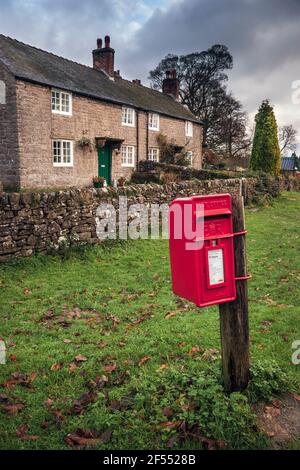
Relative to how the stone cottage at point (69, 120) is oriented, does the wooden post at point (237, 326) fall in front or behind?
in front

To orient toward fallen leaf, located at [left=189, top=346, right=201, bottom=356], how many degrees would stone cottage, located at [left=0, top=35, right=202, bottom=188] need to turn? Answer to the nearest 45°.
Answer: approximately 45° to its right

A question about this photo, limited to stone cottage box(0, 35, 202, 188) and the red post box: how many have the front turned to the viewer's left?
0

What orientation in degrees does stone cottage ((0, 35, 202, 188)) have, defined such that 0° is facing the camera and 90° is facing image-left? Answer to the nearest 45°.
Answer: approximately 315°

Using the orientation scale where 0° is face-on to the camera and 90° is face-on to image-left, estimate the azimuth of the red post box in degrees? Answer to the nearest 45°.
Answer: approximately 315°

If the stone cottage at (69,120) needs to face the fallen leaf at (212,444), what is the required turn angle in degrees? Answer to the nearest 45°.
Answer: approximately 45° to its right

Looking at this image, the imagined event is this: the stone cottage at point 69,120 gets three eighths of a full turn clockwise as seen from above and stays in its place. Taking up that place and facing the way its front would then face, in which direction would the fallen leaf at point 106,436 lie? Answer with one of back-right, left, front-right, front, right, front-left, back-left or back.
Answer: left

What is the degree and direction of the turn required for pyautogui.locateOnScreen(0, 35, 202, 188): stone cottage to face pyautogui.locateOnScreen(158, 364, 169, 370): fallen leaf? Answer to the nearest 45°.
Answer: approximately 45° to its right

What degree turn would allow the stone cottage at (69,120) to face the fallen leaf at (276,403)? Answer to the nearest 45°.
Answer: approximately 45° to its right

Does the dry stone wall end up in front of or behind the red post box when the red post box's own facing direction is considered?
behind
